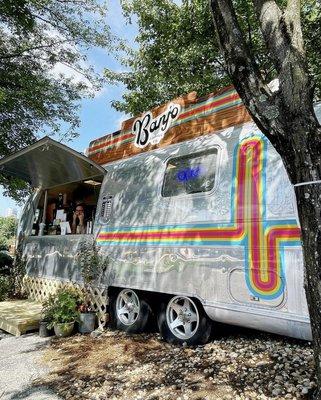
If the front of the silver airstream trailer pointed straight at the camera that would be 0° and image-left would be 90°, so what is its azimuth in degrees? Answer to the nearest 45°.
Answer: approximately 135°

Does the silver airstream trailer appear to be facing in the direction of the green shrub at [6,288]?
yes
